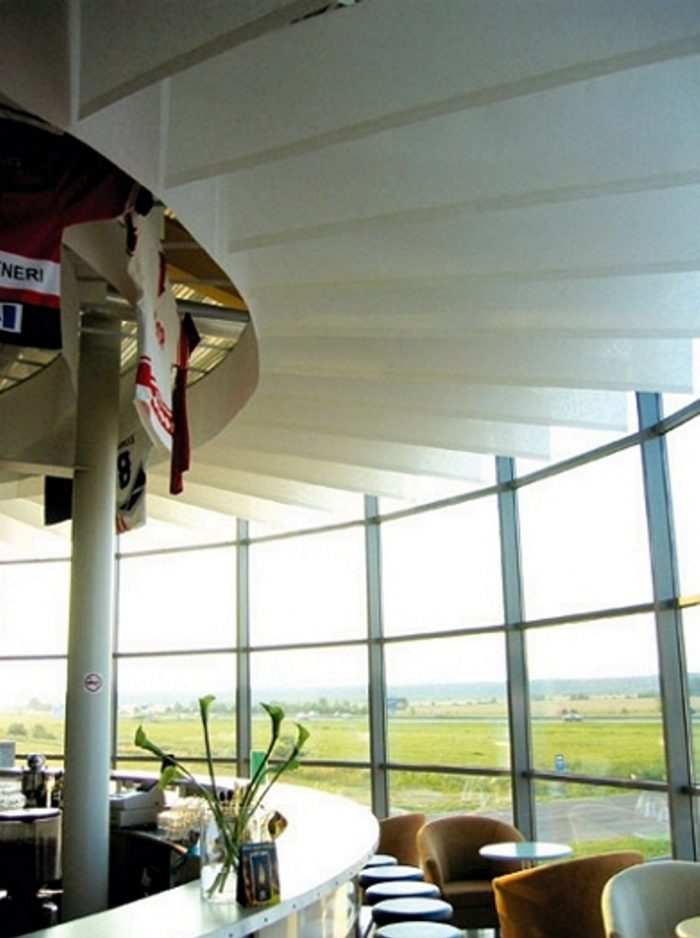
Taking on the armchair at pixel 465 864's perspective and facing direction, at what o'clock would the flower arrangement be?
The flower arrangement is roughly at 2 o'clock from the armchair.

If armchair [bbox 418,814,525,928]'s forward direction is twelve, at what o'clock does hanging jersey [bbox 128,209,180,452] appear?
The hanging jersey is roughly at 2 o'clock from the armchair.

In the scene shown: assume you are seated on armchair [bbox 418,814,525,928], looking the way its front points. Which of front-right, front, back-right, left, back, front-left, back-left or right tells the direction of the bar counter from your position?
front-right

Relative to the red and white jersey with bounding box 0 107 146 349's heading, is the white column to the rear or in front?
to the rear
